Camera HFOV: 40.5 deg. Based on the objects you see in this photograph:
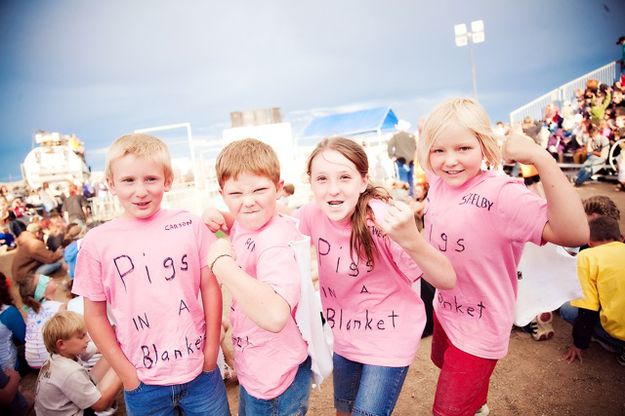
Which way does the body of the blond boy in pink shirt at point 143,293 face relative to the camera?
toward the camera

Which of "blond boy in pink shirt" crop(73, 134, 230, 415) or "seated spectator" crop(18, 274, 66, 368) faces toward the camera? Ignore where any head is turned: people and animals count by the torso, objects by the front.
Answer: the blond boy in pink shirt

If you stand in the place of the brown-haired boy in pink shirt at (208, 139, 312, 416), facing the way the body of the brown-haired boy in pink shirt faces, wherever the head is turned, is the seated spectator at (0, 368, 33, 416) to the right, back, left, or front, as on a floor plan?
right

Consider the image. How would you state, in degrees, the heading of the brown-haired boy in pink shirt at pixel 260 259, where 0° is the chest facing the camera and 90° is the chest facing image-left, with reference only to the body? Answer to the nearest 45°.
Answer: approximately 45°

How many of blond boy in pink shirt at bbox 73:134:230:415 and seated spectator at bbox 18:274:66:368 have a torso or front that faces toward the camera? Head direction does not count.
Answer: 1

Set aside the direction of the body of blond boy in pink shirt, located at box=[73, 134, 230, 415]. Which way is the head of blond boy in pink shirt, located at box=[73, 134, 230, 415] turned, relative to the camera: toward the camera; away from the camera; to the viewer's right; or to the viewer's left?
toward the camera
